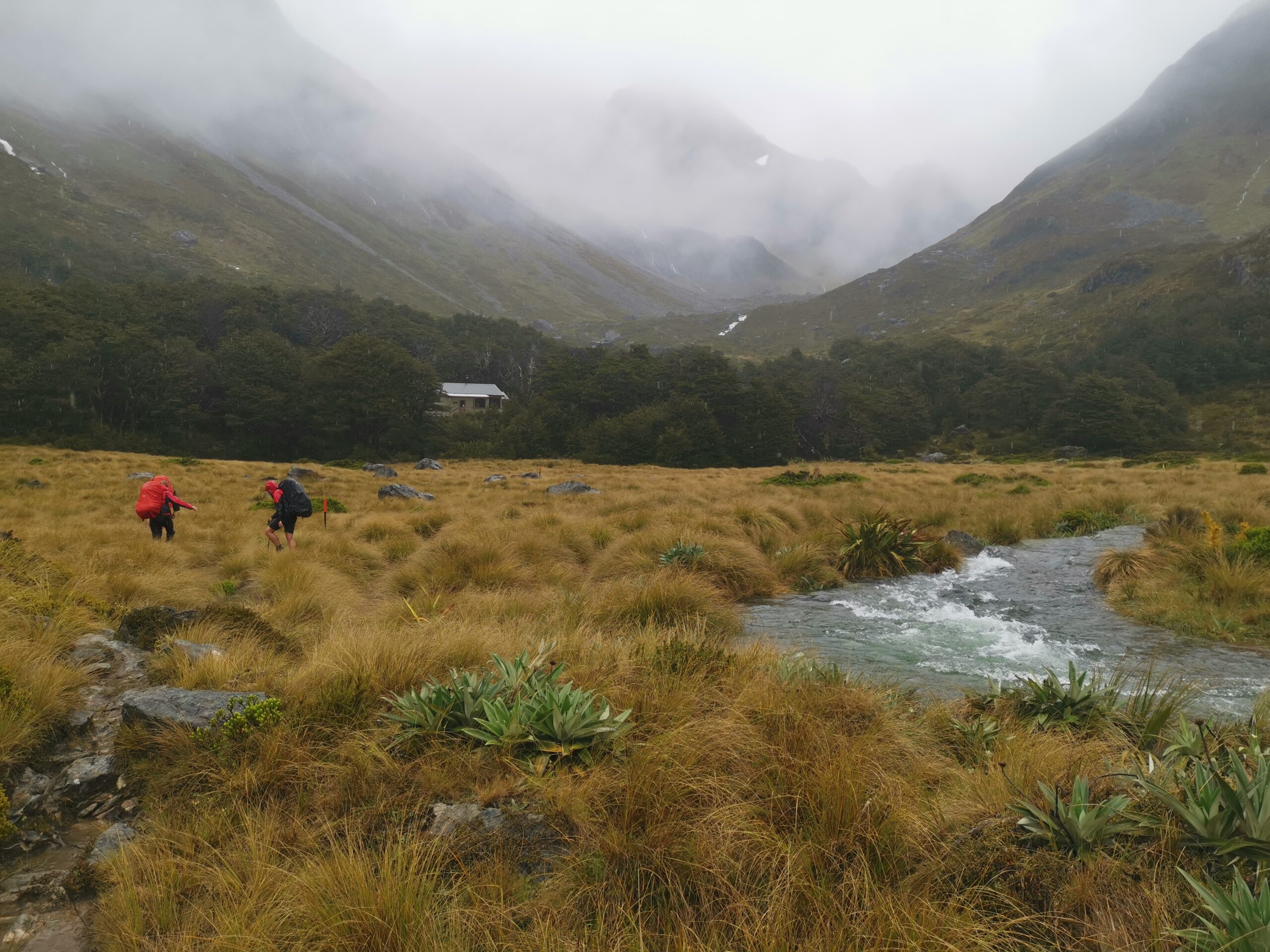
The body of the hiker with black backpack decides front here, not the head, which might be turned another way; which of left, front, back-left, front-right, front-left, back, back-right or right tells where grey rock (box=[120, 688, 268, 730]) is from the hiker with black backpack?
left

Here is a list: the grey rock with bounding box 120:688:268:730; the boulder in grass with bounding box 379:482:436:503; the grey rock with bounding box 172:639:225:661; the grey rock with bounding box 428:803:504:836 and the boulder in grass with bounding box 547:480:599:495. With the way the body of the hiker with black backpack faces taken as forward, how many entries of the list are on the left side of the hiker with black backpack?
3

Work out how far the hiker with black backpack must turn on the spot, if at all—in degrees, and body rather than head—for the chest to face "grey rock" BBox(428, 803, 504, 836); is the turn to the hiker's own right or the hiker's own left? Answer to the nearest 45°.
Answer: approximately 90° to the hiker's own left

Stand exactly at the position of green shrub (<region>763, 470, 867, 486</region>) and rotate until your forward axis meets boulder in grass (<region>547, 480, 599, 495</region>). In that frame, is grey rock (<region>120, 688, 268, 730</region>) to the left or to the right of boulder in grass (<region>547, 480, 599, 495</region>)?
left

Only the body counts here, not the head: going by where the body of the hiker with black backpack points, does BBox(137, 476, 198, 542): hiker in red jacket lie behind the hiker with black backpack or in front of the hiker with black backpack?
in front

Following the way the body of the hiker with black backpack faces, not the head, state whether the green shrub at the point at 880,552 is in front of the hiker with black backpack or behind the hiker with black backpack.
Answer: behind

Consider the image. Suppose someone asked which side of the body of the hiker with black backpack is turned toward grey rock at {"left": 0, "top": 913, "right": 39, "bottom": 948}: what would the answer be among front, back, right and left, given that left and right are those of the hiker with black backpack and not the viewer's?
left

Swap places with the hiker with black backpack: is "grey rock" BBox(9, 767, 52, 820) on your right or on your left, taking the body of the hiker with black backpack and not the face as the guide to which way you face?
on your left

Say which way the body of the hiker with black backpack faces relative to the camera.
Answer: to the viewer's left

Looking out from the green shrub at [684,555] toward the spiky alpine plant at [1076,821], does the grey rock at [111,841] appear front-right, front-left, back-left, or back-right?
front-right
